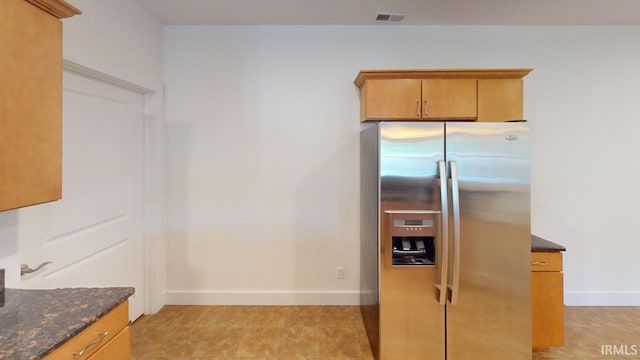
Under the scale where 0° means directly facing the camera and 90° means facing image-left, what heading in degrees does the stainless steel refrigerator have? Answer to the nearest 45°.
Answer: approximately 0°

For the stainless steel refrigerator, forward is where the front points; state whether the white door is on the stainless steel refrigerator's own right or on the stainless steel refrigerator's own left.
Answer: on the stainless steel refrigerator's own right

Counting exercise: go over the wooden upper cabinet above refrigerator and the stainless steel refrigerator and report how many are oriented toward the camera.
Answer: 2

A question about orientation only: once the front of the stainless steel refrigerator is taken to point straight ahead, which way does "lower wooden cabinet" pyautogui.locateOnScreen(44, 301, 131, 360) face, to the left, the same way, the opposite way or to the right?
to the left

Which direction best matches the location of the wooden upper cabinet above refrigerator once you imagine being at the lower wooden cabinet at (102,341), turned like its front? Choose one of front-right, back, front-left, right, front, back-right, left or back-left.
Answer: front-left

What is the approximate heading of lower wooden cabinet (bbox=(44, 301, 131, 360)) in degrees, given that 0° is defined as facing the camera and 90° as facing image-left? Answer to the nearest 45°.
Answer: approximately 315°

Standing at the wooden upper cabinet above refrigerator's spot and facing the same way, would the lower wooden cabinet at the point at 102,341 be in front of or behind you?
in front

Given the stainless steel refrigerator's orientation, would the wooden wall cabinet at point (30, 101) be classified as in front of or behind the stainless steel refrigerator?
in front

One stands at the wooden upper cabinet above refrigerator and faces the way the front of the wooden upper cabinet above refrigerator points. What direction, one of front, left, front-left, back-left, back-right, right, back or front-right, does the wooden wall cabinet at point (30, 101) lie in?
front-right

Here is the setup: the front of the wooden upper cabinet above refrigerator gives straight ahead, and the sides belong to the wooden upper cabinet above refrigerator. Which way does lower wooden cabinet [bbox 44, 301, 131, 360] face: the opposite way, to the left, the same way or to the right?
to the left

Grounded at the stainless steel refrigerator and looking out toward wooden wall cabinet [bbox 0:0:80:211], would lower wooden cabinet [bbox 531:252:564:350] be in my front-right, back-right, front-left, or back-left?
back-left
